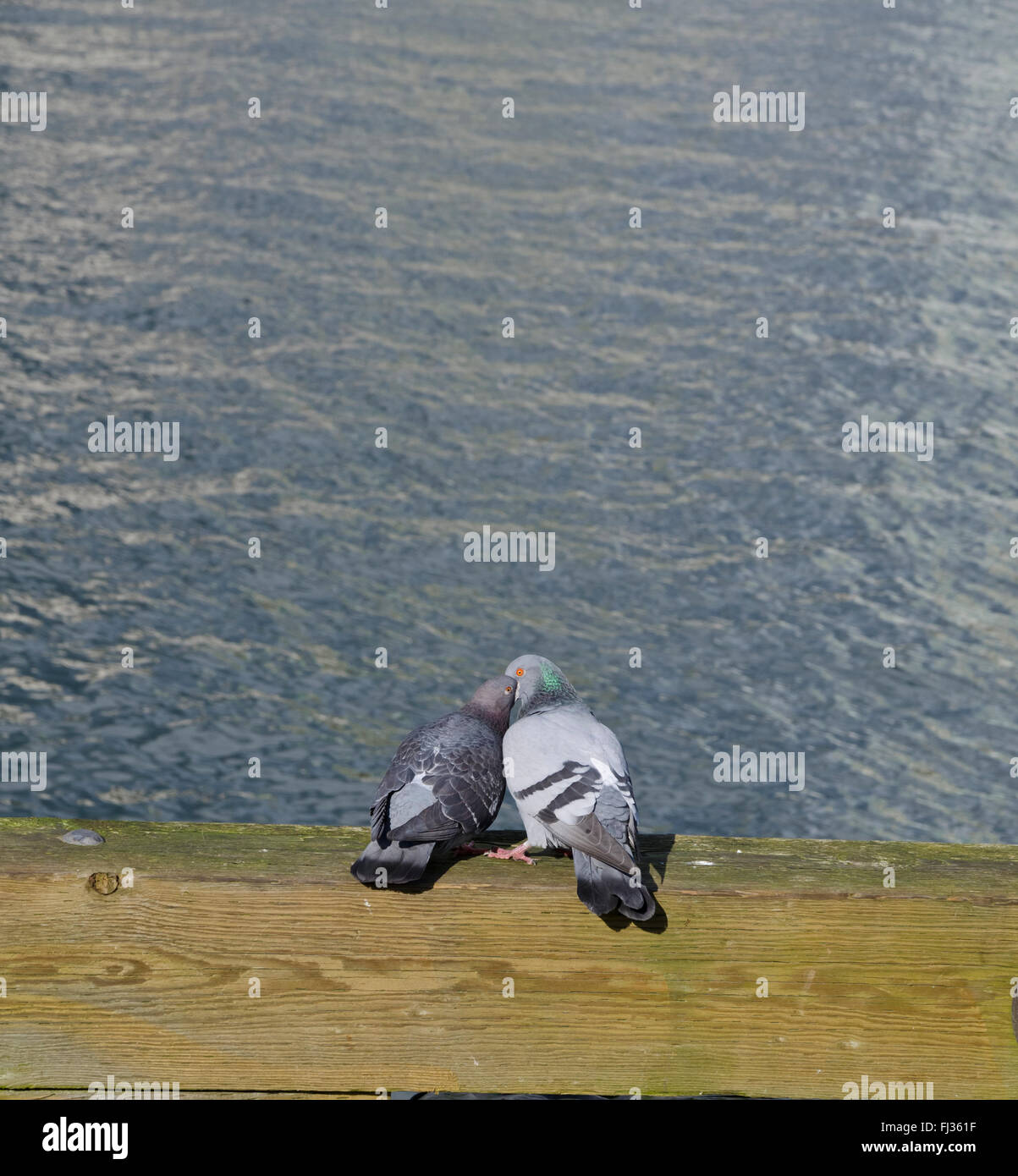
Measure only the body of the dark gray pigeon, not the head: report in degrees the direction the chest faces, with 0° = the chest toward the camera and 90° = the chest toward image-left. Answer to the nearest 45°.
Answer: approximately 225°

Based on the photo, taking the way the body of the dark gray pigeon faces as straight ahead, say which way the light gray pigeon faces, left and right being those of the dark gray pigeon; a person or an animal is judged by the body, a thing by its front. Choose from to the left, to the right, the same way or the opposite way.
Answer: to the left

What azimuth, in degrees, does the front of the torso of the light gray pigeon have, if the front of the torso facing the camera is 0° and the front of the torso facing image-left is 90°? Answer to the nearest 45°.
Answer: approximately 135°
